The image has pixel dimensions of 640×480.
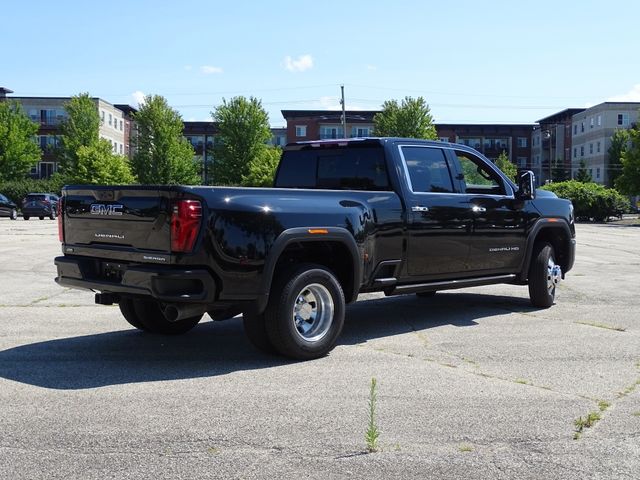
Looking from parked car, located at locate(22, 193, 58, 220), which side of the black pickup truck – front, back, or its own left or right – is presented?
left

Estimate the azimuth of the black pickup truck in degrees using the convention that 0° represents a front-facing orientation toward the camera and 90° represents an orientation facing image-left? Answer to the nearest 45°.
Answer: approximately 225°

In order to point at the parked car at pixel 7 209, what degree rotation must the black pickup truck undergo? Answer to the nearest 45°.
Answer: approximately 90° to its left
